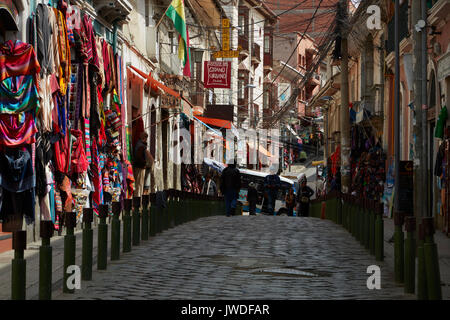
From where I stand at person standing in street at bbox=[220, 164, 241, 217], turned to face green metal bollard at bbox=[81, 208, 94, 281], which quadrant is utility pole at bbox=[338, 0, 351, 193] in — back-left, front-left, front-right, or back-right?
back-left

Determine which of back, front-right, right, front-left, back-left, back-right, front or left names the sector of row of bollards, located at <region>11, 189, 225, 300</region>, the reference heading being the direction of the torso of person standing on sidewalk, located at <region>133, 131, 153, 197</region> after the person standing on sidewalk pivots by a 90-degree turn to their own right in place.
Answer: front

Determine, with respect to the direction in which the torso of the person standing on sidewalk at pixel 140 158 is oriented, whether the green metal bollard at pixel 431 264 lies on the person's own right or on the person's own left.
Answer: on the person's own right

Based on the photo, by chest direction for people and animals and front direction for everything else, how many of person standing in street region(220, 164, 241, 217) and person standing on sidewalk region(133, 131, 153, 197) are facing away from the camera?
1

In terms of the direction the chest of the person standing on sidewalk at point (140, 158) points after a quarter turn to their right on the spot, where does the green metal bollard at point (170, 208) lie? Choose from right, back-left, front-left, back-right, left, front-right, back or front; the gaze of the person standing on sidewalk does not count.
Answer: left
